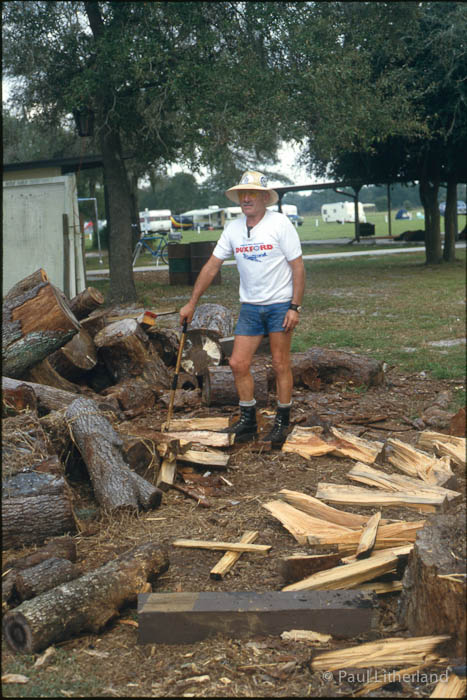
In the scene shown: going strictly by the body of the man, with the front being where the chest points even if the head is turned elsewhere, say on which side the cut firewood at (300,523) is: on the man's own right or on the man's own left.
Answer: on the man's own left

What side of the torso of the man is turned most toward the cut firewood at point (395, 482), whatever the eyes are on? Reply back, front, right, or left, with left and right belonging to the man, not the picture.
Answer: left

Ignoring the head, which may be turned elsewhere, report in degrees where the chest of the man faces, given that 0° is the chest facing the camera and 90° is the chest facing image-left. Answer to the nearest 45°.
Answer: approximately 45°

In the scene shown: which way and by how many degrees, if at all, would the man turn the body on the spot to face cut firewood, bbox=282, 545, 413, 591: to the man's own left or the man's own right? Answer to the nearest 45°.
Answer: approximately 45° to the man's own left

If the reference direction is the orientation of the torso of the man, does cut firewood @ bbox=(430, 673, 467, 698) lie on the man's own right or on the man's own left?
on the man's own left

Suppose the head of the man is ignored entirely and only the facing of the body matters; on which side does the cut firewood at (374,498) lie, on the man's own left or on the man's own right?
on the man's own left

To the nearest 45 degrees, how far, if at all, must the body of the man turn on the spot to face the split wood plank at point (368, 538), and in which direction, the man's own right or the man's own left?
approximately 45° to the man's own left
